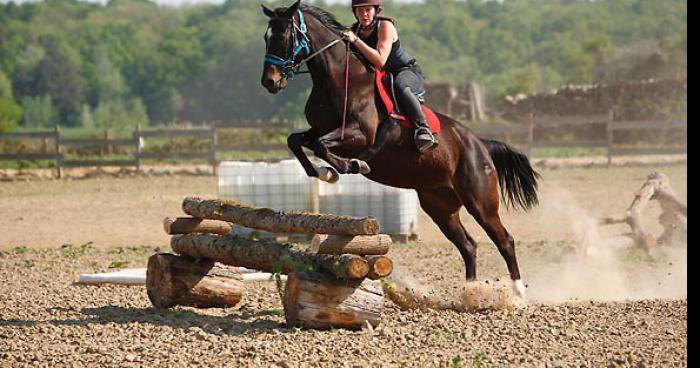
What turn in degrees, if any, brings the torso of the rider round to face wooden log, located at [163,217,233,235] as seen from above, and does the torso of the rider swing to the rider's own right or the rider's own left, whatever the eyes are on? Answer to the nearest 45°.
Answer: approximately 45° to the rider's own right

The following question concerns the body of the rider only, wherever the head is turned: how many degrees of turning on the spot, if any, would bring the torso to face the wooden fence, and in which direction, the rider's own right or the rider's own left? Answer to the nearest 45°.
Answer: approximately 135° to the rider's own right

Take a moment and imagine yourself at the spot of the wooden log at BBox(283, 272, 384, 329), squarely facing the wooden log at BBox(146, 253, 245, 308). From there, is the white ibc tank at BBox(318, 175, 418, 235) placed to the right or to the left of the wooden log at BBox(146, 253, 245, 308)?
right

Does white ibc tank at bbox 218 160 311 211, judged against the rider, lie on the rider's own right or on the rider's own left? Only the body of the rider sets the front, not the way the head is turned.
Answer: on the rider's own right

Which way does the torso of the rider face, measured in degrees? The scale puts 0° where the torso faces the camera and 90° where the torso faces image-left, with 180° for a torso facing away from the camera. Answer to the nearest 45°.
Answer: approximately 45°

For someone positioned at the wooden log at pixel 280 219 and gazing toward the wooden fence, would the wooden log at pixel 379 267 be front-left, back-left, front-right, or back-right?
back-right
